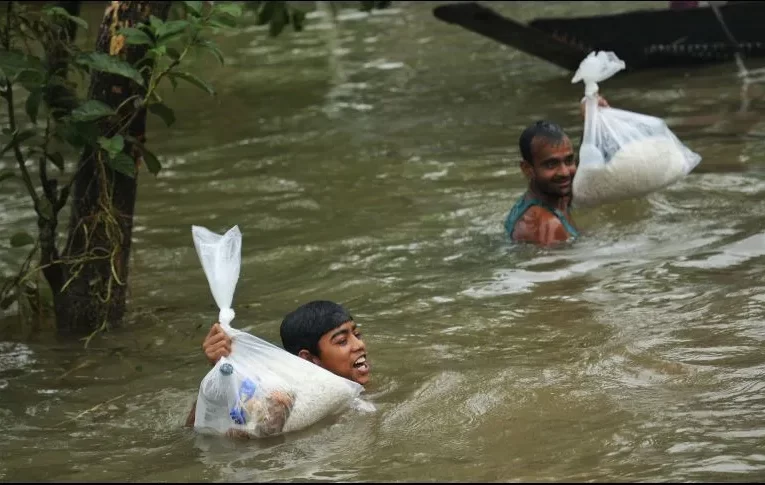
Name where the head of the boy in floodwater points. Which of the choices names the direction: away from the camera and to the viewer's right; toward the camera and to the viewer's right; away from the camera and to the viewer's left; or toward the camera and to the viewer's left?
toward the camera and to the viewer's right

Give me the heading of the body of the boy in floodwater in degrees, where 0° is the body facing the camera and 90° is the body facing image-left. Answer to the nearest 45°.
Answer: approximately 315°

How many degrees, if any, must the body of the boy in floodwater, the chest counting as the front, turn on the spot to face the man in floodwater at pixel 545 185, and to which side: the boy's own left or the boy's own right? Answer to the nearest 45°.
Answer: approximately 90° to the boy's own left

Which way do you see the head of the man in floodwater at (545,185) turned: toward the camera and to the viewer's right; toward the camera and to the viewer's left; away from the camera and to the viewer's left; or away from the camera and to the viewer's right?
toward the camera and to the viewer's right
